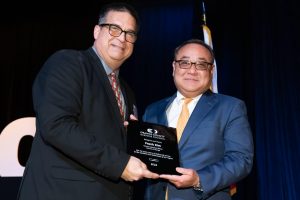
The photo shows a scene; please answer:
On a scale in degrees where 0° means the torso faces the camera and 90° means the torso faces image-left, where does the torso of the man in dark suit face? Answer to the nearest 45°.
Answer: approximately 315°
